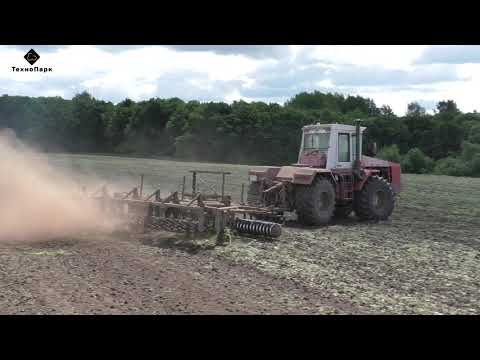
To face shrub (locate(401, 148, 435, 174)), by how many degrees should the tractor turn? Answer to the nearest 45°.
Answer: approximately 45° to its left

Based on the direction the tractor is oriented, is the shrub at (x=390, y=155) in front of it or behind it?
in front

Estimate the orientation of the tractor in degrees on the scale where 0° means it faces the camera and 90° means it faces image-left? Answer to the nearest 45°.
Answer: approximately 225°

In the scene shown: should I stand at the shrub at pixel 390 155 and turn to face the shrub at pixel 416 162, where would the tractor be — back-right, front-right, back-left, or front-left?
back-right
